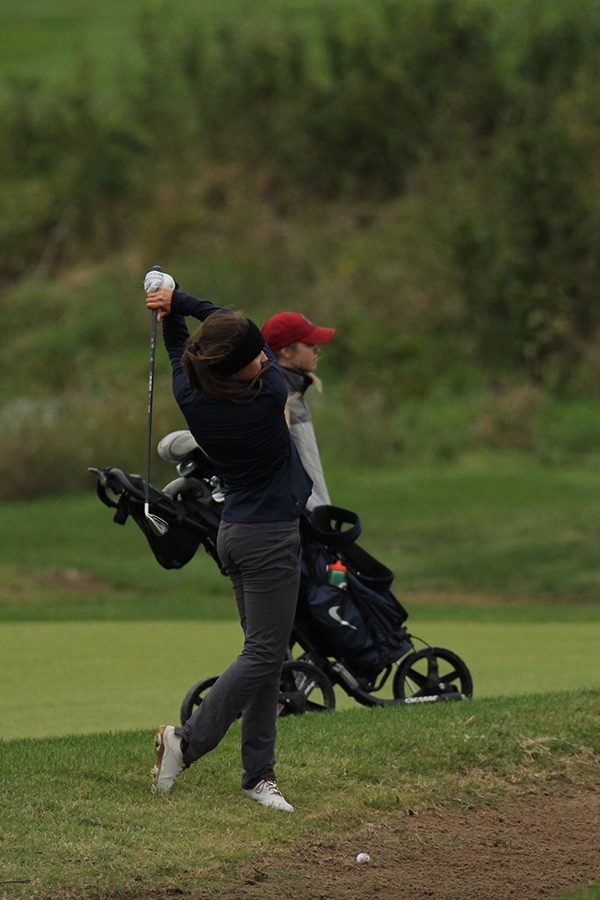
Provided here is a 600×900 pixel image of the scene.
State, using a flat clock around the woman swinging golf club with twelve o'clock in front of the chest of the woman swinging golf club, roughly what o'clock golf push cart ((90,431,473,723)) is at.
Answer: The golf push cart is roughly at 11 o'clock from the woman swinging golf club.

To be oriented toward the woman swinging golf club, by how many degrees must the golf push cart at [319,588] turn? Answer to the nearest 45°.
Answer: approximately 90° to its right

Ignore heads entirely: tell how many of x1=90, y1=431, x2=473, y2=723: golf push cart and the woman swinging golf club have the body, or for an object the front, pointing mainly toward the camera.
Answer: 0

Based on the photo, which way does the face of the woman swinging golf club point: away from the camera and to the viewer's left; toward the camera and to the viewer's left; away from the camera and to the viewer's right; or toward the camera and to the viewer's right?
away from the camera and to the viewer's right

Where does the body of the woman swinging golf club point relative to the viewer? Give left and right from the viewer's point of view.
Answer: facing away from the viewer and to the right of the viewer

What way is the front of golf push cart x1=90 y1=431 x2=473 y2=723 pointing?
to the viewer's right
